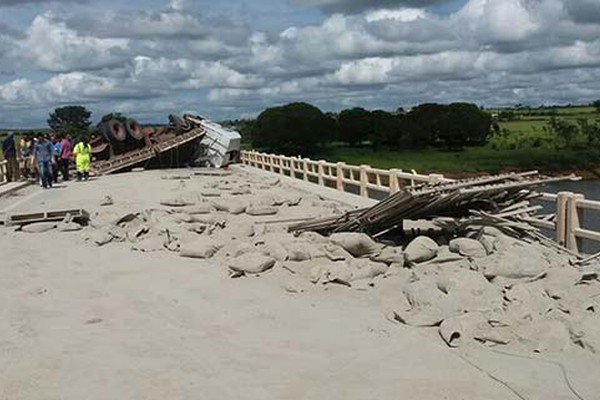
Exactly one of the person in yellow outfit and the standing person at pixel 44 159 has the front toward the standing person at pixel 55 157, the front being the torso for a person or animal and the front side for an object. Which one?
the standing person at pixel 44 159
